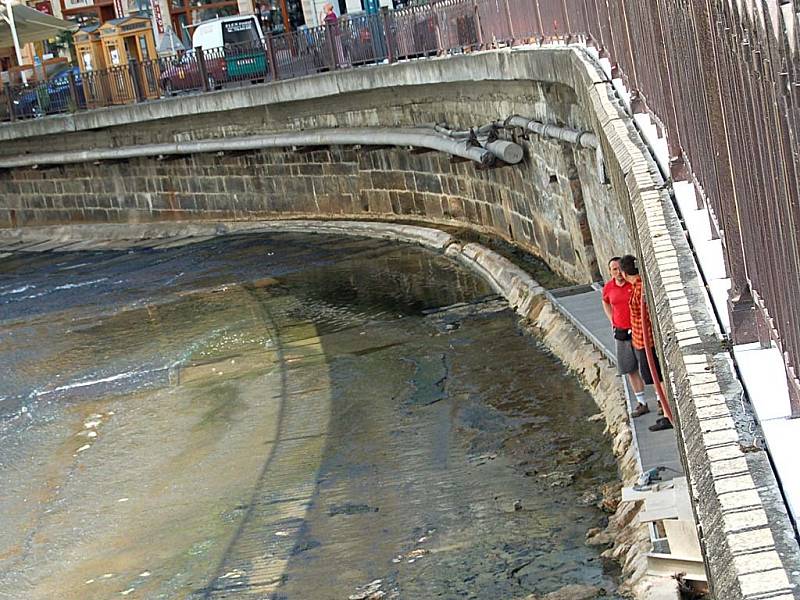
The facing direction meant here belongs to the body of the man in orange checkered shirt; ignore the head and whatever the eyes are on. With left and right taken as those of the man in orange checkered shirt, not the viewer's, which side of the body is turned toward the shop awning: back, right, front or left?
right

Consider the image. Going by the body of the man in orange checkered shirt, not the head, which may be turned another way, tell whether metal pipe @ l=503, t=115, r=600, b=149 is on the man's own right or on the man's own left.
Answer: on the man's own right

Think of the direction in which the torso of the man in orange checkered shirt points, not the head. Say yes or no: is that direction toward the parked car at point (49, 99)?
no

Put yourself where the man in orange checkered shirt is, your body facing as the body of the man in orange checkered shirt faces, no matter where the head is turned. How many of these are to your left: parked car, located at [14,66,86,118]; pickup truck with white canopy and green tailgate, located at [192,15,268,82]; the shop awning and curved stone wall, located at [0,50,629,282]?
0

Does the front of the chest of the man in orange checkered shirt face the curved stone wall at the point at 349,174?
no

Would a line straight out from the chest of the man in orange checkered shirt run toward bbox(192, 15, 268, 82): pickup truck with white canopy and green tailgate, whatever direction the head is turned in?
no
